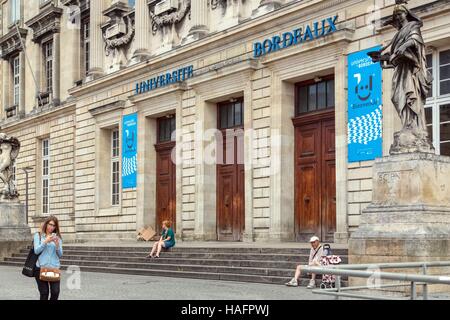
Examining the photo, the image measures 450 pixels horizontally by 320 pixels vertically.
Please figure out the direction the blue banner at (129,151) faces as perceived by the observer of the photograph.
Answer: facing the viewer and to the left of the viewer

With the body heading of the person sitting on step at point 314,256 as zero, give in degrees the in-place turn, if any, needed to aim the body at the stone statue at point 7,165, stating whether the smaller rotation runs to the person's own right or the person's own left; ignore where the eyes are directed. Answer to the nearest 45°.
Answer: approximately 90° to the person's own right

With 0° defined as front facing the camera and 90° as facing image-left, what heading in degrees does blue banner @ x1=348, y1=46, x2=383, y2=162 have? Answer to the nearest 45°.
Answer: approximately 45°

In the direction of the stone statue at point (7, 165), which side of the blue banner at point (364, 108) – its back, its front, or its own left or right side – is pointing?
right

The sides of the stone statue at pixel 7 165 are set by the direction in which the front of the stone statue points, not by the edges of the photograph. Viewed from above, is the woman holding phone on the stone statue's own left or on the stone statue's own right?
on the stone statue's own left

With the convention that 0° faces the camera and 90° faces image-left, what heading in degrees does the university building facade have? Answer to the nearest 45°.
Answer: approximately 45°

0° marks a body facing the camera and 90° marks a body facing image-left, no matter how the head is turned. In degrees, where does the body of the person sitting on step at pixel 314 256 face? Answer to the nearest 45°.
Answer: approximately 45°

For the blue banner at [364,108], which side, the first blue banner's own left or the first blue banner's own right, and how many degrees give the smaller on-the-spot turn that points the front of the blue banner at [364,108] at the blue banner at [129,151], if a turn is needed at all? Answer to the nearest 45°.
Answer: approximately 90° to the first blue banner's own right
